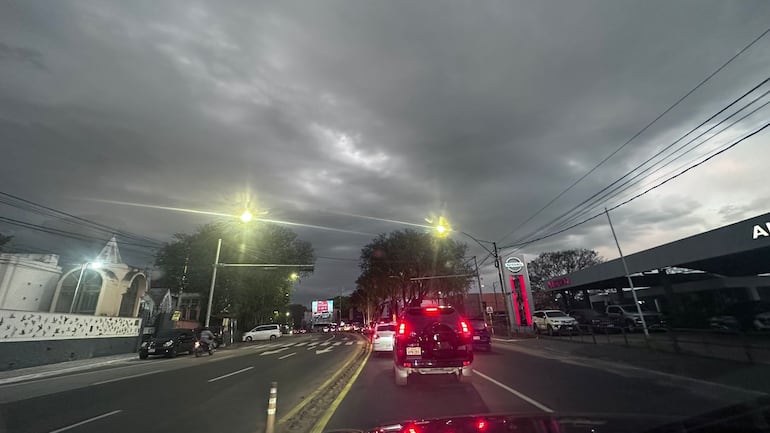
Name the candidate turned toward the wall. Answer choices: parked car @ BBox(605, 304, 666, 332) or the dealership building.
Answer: the dealership building

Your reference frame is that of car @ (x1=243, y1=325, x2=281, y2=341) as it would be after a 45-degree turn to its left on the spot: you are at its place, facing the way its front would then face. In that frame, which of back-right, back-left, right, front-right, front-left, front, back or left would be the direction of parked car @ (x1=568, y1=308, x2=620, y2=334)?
front-left

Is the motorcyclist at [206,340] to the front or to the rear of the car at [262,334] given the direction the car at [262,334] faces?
to the front

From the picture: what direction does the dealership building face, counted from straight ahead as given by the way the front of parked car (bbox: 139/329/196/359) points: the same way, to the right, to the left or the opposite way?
to the right

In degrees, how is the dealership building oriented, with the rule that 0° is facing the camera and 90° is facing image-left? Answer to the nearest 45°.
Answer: approximately 45°

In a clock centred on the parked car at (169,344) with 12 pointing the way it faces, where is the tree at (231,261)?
The tree is roughly at 5 o'clock from the parked car.

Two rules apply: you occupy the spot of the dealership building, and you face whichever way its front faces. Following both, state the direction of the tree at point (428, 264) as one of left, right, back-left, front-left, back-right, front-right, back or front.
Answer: front-right

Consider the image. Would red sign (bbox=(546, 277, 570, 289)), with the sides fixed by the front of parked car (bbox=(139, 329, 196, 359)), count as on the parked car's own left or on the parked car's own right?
on the parked car's own left

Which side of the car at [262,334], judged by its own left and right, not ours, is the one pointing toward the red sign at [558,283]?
back

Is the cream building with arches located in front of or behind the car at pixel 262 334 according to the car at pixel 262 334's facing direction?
in front

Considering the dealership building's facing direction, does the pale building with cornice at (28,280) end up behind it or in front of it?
in front

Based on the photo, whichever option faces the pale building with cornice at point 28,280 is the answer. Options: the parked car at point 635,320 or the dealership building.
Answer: the dealership building

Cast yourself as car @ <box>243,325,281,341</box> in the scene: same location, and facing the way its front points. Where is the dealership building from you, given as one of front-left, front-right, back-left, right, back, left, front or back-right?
left

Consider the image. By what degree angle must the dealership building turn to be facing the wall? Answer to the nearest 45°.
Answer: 0° — it already faces it
